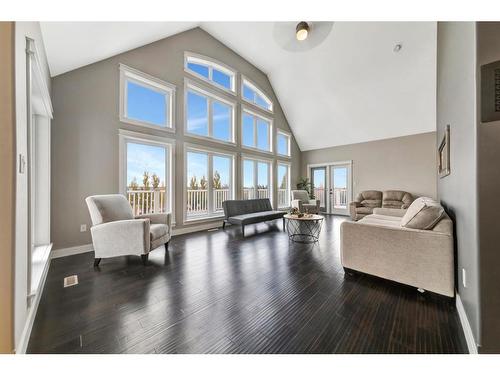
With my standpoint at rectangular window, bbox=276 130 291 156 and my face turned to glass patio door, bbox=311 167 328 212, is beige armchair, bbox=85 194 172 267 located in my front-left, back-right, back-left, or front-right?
back-right

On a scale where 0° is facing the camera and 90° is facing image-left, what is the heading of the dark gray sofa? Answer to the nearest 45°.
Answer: approximately 315°

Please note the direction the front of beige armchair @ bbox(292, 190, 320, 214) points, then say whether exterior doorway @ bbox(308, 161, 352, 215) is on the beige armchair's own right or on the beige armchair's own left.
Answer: on the beige armchair's own left

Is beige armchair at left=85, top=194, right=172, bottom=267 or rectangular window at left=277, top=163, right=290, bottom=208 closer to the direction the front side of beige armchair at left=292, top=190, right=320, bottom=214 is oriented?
the beige armchair

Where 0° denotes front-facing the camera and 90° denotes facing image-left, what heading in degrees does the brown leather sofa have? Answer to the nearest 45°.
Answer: approximately 0°

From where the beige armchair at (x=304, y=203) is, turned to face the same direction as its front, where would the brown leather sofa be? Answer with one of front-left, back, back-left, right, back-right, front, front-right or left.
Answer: front-left

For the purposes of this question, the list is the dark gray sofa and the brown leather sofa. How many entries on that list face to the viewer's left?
0

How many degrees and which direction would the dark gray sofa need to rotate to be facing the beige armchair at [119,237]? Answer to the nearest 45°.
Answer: approximately 90° to its right
